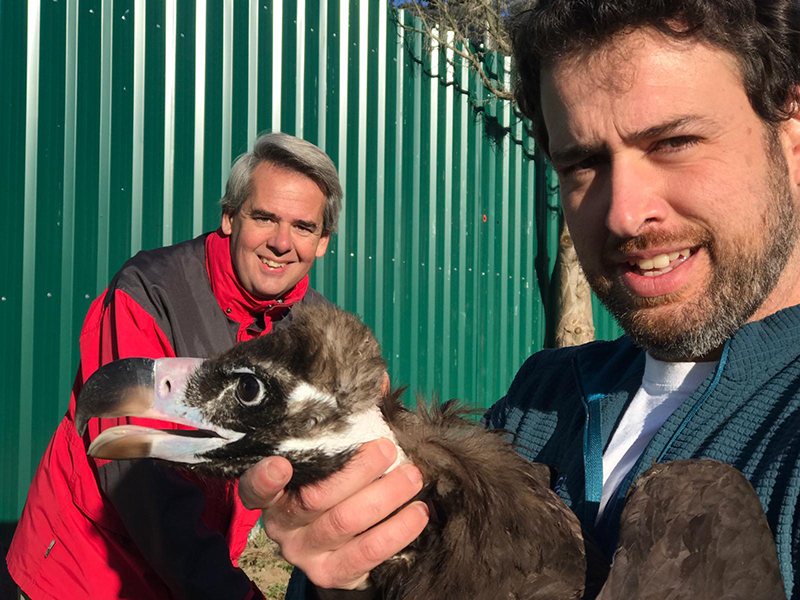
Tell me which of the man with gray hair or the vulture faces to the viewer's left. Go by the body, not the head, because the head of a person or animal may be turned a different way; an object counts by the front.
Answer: the vulture

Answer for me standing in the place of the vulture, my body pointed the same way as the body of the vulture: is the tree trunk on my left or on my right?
on my right

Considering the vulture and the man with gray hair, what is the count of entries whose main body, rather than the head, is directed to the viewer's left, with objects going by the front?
1

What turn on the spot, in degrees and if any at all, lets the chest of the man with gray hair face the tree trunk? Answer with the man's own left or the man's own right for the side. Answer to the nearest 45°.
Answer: approximately 90° to the man's own left

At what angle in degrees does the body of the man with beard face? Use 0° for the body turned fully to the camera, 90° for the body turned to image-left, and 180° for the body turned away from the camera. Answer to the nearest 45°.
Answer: approximately 45°

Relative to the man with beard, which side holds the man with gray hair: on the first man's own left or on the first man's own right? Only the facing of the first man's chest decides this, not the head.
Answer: on the first man's own right

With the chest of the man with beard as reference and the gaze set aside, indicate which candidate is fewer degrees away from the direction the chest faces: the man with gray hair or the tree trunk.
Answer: the man with gray hair

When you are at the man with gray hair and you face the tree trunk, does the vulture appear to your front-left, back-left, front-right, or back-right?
back-right

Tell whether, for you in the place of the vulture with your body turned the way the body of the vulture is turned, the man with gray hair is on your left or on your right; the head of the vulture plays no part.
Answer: on your right

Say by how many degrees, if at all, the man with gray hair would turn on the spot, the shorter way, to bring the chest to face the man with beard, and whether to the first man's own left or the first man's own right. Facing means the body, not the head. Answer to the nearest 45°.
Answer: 0° — they already face them

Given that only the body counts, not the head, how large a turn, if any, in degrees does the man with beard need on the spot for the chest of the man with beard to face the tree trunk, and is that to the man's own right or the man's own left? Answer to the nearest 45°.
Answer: approximately 135° to the man's own right

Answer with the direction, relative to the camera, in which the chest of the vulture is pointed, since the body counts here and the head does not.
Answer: to the viewer's left
